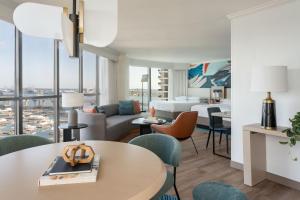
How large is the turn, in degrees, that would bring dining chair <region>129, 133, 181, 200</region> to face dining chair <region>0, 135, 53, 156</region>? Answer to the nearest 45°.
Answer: approximately 45° to its right

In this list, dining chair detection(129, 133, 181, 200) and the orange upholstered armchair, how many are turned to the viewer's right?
0

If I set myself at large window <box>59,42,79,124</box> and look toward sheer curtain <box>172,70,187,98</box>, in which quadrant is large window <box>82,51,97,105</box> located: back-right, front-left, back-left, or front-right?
front-left

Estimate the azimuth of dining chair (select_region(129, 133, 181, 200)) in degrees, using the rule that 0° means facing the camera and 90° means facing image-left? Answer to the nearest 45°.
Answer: approximately 45°

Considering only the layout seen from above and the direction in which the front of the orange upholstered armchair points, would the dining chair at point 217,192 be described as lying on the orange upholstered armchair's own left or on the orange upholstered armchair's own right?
on the orange upholstered armchair's own left

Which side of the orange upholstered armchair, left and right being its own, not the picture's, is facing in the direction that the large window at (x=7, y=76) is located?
front

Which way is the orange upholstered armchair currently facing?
to the viewer's left

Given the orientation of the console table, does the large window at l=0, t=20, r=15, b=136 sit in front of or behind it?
in front

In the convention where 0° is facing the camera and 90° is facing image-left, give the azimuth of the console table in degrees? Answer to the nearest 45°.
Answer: approximately 45°

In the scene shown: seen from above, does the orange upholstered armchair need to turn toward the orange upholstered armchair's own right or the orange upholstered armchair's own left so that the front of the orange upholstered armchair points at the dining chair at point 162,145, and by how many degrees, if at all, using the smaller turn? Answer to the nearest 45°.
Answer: approximately 90° to the orange upholstered armchair's own left

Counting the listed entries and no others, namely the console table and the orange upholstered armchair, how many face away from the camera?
0

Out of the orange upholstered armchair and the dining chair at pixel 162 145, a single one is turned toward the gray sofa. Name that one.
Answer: the orange upholstered armchair

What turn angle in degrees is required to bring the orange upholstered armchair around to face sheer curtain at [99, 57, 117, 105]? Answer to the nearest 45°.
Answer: approximately 45° to its right

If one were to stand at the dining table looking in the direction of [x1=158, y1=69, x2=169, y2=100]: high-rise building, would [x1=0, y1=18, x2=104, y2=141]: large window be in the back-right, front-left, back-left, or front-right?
front-left

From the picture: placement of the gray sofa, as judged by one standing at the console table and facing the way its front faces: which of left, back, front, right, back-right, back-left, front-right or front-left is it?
front-right

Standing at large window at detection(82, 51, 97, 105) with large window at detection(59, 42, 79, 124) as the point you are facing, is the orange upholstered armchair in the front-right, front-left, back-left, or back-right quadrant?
front-left

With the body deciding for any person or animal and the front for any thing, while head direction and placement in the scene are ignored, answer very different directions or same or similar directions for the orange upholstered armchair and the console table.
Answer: same or similar directions

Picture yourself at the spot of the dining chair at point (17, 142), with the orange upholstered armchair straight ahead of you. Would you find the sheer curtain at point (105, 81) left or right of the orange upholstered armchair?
left
